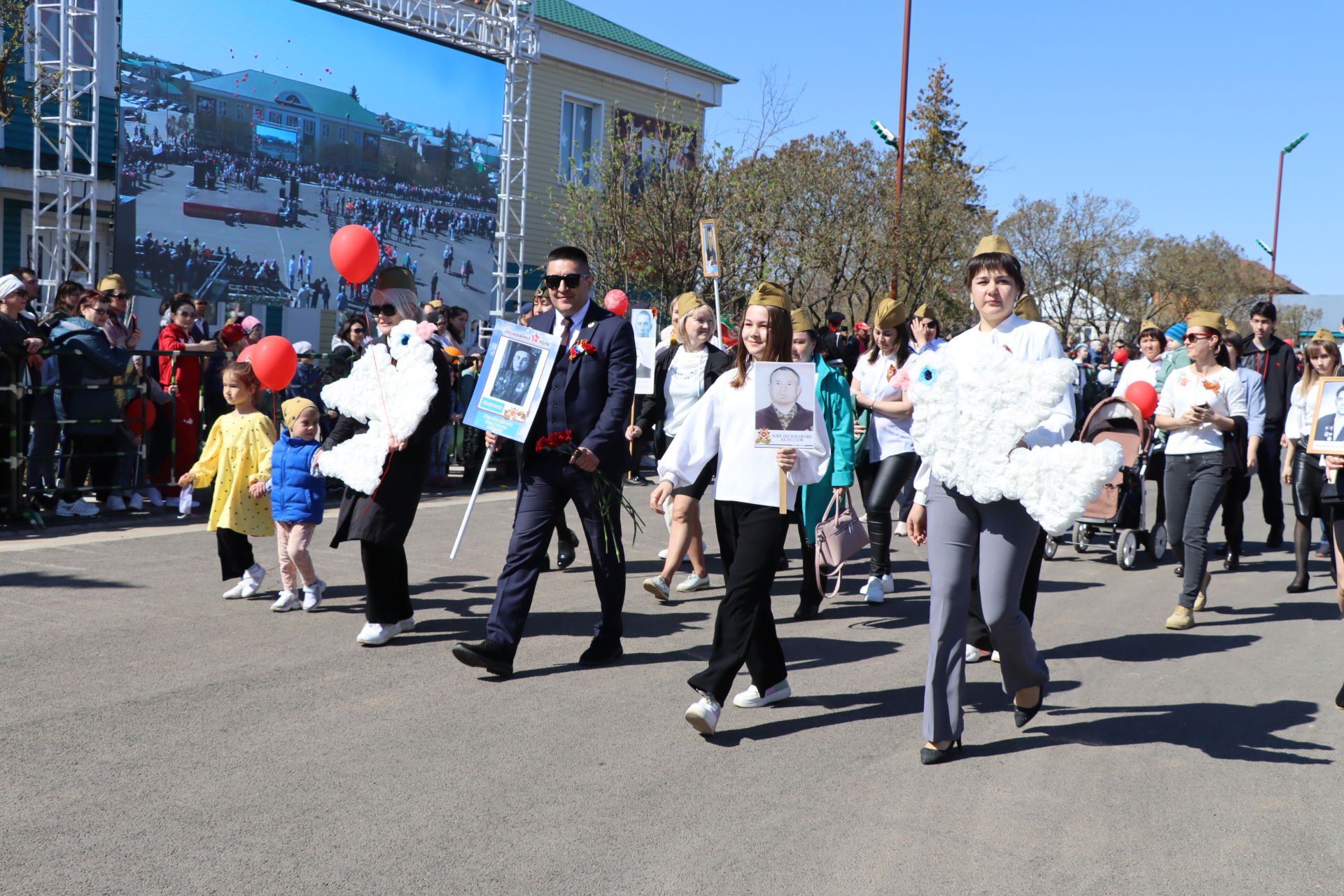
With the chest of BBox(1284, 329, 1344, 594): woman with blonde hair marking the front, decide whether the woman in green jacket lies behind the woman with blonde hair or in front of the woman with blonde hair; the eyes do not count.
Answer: in front

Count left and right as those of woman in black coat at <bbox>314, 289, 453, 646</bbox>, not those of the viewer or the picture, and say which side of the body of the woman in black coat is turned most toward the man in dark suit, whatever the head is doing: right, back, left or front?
left

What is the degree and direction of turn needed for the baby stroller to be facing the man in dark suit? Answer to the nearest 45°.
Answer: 0° — it already faces them

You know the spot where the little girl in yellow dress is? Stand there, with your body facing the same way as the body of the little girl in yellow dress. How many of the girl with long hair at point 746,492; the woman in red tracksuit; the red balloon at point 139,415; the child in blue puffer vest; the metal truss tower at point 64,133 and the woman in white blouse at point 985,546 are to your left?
3

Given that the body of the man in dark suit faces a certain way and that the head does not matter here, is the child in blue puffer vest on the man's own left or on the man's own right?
on the man's own right

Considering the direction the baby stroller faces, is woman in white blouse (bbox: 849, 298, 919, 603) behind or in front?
in front

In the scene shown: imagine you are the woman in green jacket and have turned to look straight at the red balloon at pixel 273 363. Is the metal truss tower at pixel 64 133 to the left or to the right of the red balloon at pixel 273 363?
right

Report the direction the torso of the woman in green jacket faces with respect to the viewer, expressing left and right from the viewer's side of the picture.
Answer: facing the viewer and to the left of the viewer

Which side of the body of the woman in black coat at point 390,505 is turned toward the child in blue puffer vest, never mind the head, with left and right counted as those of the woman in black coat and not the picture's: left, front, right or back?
right

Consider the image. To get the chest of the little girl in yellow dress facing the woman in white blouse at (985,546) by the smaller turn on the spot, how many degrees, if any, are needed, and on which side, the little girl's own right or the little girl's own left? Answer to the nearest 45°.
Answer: approximately 90° to the little girl's own left

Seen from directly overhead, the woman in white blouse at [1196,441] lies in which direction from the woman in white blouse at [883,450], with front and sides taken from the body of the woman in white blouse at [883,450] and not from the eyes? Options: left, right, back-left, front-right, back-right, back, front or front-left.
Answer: back-left

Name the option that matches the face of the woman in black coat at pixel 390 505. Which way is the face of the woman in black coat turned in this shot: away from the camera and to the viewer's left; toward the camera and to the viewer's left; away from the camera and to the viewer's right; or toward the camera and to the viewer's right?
toward the camera and to the viewer's left

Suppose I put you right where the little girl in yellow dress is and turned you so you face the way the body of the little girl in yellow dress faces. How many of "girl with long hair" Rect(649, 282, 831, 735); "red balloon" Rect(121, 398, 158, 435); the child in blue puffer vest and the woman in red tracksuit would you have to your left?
2

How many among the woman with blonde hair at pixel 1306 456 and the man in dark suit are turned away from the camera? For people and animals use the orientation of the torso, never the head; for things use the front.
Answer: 0

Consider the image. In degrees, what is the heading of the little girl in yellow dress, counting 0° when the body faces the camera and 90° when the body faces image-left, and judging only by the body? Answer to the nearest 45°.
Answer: approximately 45°

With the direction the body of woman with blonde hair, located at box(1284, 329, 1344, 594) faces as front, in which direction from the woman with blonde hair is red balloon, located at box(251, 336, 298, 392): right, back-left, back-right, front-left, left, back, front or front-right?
front
